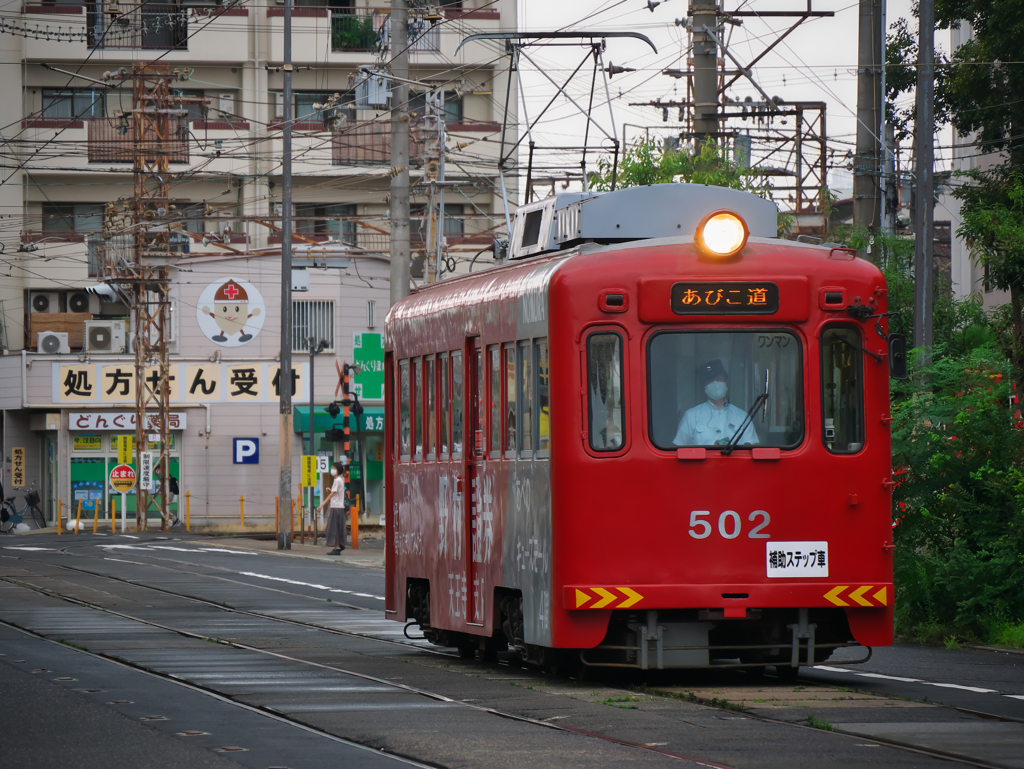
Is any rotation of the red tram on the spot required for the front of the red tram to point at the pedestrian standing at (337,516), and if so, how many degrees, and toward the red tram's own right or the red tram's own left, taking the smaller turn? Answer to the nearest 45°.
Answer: approximately 180°

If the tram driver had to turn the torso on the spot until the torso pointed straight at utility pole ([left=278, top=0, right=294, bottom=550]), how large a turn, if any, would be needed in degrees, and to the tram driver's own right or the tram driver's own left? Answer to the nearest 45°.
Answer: approximately 180°

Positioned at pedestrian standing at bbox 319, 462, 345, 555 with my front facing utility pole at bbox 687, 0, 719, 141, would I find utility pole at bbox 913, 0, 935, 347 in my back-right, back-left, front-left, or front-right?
front-right

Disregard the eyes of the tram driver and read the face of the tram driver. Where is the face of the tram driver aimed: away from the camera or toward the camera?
toward the camera

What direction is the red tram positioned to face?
toward the camera

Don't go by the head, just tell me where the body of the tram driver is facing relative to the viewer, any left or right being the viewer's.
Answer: facing the viewer

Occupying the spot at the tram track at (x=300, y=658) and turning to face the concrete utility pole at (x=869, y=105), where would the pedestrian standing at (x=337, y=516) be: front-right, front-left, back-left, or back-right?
front-left

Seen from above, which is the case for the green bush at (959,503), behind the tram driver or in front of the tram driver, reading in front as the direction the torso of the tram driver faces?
behind

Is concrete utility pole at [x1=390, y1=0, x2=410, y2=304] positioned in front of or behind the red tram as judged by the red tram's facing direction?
behind

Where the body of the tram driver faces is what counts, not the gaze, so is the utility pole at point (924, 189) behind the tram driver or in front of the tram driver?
behind
